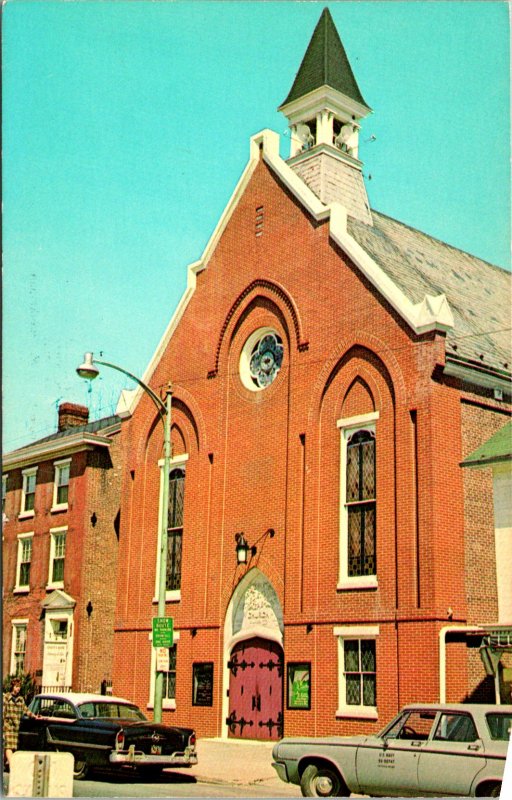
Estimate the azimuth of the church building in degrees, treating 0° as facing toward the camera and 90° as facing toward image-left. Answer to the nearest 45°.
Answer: approximately 45°

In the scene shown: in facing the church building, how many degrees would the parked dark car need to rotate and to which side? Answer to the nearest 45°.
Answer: approximately 90° to its right

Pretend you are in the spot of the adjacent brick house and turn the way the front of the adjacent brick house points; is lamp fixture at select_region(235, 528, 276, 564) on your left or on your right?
on your left

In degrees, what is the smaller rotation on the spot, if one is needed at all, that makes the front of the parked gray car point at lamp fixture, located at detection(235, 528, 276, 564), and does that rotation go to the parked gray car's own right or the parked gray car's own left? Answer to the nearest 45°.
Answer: approximately 90° to the parked gray car's own right

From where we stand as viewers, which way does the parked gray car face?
facing to the left of the viewer

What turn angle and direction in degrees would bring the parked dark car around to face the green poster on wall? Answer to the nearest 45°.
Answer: approximately 90° to its right

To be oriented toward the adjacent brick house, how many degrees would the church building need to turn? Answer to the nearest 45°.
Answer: approximately 90° to its right

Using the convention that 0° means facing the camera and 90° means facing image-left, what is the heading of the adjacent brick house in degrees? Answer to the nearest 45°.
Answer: approximately 45°

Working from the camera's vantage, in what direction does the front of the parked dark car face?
facing away from the viewer and to the left of the viewer
